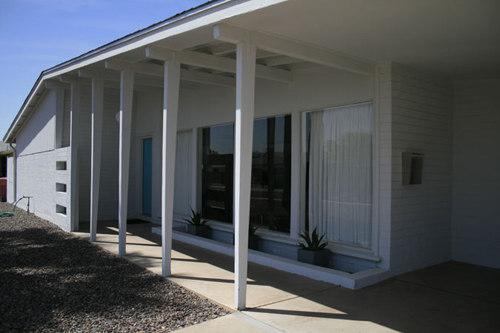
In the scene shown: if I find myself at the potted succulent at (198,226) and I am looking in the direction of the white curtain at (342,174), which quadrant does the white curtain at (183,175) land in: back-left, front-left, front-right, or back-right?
back-left

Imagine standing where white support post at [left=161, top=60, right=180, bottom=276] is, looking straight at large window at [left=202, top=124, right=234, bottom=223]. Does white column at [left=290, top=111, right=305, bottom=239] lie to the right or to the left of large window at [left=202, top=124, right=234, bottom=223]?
right

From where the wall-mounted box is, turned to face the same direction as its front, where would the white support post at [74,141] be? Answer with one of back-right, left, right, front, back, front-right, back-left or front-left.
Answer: back-right

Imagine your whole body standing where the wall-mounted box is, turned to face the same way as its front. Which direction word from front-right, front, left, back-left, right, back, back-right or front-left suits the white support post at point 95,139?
back-right

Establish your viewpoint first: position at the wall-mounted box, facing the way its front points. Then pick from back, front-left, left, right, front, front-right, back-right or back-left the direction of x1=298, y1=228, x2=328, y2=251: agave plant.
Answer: back-right

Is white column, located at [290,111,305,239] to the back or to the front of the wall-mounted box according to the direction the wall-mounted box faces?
to the back

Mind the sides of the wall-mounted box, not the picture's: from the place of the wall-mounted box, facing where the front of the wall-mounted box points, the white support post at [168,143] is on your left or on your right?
on your right

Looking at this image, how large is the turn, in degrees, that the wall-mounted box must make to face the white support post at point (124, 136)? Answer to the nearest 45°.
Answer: approximately 135° to its right

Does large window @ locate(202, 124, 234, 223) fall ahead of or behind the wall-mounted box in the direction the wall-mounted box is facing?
behind
